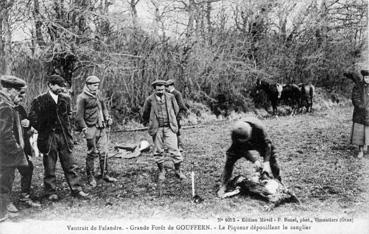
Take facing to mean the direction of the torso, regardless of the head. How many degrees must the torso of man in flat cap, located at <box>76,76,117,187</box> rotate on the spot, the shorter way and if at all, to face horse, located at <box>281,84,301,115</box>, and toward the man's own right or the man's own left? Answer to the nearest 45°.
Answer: approximately 90° to the man's own left

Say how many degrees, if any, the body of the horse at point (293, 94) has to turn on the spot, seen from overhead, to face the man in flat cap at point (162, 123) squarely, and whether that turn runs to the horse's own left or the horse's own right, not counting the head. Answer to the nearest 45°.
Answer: approximately 90° to the horse's own left

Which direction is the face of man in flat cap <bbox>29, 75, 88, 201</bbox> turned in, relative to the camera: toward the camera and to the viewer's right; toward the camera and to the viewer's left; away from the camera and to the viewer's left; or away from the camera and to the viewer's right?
toward the camera and to the viewer's right

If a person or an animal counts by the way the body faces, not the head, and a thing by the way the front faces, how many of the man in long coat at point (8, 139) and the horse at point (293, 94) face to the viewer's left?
1

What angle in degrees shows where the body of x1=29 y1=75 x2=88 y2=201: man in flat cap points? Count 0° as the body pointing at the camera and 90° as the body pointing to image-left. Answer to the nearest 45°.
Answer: approximately 315°

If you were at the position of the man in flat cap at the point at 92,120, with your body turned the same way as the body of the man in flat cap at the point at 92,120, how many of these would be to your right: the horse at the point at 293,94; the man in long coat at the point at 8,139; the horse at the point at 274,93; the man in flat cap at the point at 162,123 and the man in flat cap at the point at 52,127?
2

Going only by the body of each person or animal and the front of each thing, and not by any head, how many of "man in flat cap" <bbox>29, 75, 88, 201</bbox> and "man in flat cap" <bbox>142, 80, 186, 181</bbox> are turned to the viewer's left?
0

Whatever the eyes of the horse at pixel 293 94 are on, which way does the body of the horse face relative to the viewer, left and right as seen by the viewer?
facing to the left of the viewer

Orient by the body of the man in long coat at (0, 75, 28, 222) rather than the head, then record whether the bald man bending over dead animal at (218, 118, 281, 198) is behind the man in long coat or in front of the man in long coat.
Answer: in front

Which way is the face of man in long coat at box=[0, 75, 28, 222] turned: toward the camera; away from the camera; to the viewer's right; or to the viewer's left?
to the viewer's right

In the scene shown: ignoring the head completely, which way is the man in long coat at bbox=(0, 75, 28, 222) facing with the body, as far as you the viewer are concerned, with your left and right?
facing to the right of the viewer

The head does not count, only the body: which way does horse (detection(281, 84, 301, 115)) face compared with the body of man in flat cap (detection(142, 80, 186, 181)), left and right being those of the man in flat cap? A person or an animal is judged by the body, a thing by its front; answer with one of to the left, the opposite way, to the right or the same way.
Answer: to the right

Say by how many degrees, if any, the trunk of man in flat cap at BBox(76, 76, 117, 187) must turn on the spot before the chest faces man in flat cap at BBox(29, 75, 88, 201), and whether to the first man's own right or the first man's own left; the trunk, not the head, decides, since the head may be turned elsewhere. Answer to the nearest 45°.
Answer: approximately 90° to the first man's own right
